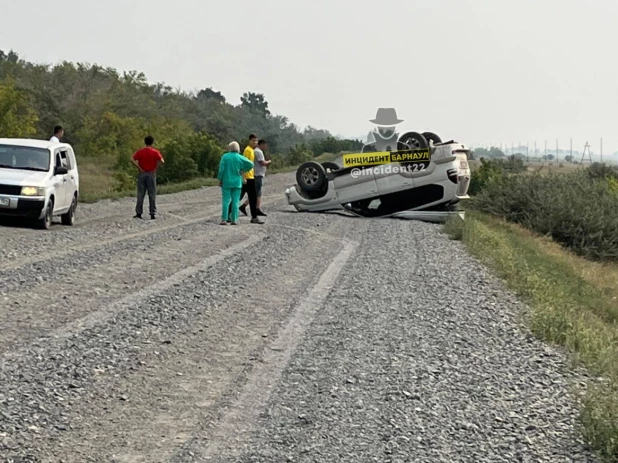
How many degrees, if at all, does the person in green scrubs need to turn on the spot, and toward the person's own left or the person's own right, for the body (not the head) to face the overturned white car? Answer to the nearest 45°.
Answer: approximately 45° to the person's own right

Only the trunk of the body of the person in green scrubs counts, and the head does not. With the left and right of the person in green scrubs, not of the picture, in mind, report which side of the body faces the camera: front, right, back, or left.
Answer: back

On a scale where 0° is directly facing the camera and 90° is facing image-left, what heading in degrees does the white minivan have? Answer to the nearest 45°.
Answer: approximately 0°

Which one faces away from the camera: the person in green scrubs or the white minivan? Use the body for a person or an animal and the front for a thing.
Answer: the person in green scrubs
